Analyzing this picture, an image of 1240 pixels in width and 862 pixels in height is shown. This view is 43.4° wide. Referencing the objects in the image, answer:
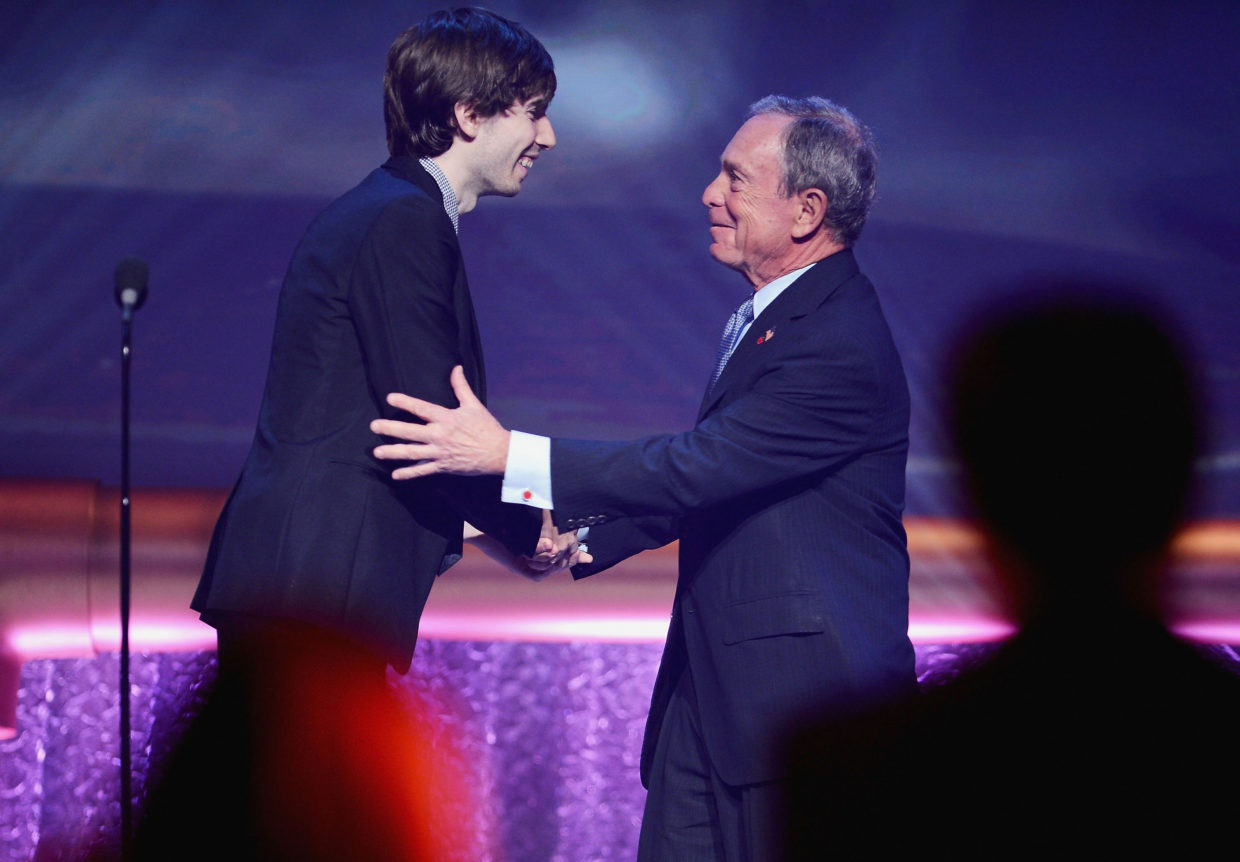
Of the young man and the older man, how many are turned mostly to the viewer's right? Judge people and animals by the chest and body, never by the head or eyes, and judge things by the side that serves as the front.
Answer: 1

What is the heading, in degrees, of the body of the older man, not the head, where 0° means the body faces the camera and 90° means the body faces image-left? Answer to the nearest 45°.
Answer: approximately 90°

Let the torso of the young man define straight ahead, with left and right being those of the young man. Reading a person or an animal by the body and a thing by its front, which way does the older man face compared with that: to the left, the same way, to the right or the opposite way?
the opposite way

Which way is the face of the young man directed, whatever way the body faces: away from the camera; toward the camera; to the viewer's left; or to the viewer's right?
to the viewer's right

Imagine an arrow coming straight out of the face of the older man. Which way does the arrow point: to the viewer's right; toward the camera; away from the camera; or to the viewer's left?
to the viewer's left

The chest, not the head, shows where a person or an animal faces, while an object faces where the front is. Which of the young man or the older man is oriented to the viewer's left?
the older man

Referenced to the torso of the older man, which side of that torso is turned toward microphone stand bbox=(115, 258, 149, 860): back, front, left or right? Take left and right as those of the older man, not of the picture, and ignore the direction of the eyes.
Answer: front

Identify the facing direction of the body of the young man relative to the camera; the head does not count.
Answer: to the viewer's right
